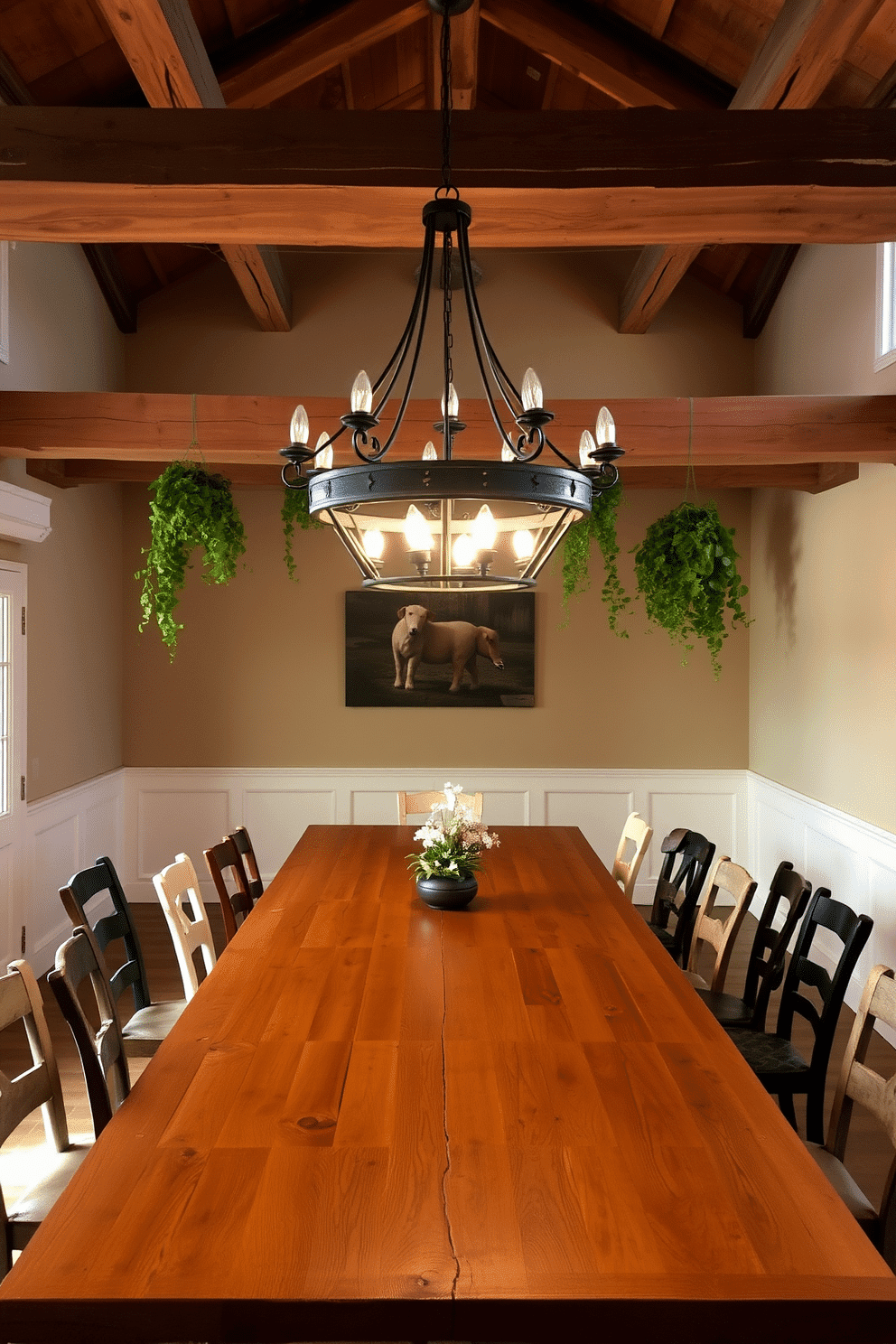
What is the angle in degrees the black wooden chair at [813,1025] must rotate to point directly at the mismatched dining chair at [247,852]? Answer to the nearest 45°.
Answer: approximately 45° to its right

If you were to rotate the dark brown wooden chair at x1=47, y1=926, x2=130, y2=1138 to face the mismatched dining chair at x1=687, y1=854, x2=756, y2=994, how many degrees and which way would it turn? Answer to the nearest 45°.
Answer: approximately 45° to its left

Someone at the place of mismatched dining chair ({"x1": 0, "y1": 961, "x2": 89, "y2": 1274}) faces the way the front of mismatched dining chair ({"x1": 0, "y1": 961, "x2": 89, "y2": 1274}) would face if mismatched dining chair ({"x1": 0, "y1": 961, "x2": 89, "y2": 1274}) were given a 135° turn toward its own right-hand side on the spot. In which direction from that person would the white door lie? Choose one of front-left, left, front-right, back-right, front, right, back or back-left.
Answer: right

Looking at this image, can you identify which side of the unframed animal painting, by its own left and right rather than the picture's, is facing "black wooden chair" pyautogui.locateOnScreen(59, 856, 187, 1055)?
front

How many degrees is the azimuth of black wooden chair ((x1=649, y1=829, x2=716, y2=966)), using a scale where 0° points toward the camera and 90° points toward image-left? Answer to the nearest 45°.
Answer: approximately 45°

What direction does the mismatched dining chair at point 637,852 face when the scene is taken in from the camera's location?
facing the viewer and to the left of the viewer

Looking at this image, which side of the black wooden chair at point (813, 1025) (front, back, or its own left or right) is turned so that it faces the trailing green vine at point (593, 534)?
right

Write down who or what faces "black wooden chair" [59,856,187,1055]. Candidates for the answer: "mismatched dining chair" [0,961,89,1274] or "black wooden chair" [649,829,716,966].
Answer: "black wooden chair" [649,829,716,966]

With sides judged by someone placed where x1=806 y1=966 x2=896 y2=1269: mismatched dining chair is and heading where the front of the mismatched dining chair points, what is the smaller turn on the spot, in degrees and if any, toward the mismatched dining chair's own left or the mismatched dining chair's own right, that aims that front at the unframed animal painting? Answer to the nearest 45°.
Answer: approximately 90° to the mismatched dining chair's own right

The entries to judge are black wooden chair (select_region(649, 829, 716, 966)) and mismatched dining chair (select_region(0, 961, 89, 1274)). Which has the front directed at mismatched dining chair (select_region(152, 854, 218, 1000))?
the black wooden chair

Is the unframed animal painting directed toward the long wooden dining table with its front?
yes

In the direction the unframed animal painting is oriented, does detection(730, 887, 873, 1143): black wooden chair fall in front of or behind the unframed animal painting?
in front

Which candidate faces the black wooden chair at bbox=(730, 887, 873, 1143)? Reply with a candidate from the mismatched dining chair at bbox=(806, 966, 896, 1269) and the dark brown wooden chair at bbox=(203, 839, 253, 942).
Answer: the dark brown wooden chair

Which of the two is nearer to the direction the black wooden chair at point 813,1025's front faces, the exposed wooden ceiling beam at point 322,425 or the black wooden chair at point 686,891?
the exposed wooden ceiling beam

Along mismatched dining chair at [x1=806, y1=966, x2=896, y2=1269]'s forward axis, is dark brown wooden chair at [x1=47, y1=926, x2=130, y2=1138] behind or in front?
in front

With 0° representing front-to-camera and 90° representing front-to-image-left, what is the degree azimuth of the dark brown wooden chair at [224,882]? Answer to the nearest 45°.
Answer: approximately 315°
